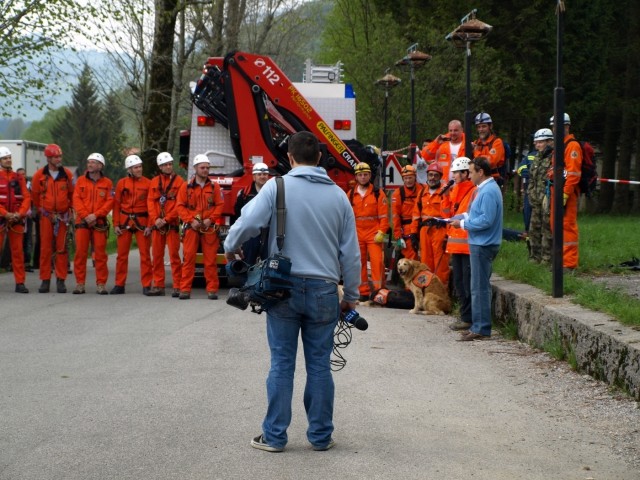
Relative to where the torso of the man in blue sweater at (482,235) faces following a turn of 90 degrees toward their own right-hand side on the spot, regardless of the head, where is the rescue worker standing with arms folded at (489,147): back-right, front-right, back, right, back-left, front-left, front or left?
front

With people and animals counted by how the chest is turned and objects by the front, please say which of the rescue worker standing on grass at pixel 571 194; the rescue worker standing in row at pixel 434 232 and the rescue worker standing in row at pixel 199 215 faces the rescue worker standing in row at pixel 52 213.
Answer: the rescue worker standing on grass at pixel 571 194

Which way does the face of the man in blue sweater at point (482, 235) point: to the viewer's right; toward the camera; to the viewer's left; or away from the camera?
to the viewer's left

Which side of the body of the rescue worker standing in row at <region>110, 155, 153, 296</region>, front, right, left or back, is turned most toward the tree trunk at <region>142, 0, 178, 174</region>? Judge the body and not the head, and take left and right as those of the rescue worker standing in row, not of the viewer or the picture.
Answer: back

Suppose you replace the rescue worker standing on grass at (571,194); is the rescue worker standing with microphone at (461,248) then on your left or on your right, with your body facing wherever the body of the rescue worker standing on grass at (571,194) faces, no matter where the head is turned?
on your left

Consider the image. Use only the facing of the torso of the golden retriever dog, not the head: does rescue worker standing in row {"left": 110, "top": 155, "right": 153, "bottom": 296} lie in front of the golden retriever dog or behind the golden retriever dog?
in front

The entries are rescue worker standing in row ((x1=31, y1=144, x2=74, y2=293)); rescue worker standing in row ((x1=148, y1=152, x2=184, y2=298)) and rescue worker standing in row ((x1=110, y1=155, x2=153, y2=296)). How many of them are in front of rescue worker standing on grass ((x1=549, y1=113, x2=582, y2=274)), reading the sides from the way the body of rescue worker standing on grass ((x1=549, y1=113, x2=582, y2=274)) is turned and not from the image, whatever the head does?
3

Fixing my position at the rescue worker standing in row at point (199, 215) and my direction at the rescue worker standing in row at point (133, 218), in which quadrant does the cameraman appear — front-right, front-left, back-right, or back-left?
back-left

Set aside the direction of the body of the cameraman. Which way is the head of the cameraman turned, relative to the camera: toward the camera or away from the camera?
away from the camera

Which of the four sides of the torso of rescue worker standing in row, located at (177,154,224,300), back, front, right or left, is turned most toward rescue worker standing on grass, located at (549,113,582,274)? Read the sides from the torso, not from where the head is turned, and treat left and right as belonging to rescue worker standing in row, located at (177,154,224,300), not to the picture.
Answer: left

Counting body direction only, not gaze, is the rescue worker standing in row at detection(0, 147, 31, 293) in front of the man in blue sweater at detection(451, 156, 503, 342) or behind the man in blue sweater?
in front

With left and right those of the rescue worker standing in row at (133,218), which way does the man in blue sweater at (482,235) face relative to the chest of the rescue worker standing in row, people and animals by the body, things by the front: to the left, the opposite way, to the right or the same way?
to the right

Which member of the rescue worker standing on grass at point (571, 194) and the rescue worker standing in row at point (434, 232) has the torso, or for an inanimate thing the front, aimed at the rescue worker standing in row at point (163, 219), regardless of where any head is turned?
the rescue worker standing on grass at point (571, 194)
